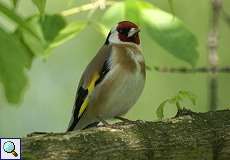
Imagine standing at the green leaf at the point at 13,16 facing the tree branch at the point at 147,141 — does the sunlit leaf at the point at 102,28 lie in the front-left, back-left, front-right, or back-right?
front-left

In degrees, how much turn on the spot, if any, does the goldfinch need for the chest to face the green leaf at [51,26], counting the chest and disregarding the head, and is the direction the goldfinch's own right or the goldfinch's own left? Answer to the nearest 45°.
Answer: approximately 90° to the goldfinch's own right

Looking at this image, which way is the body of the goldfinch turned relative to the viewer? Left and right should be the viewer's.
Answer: facing the viewer and to the right of the viewer

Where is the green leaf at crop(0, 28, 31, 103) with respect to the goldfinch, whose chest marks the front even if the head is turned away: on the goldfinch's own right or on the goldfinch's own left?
on the goldfinch's own right

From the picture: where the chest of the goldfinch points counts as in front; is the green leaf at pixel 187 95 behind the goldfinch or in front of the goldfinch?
in front
